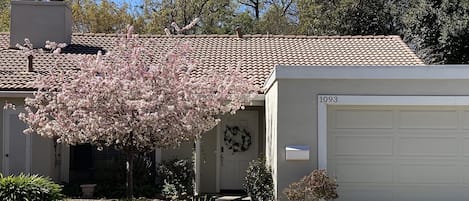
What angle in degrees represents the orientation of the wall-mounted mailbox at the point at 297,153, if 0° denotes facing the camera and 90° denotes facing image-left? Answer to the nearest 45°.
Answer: approximately 0°

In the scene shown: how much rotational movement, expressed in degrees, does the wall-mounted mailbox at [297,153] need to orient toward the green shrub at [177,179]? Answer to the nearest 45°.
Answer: approximately 135° to its right

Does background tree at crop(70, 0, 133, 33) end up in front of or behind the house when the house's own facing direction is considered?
behind

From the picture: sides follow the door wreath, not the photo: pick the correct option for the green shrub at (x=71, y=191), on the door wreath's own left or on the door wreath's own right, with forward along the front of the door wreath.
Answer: on the door wreath's own right

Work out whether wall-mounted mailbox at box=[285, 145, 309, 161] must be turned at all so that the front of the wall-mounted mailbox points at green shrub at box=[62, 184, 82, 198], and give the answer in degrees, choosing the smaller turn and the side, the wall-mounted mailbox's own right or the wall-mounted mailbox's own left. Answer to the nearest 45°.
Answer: approximately 135° to the wall-mounted mailbox's own right

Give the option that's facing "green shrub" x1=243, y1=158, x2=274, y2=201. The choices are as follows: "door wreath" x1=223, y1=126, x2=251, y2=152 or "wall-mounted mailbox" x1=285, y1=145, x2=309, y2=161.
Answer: the door wreath

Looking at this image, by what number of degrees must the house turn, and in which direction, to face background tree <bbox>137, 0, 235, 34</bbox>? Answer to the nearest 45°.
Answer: approximately 180°

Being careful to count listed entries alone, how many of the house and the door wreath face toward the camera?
2
